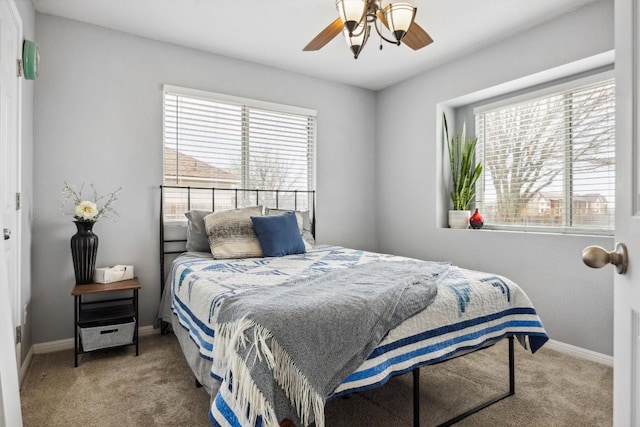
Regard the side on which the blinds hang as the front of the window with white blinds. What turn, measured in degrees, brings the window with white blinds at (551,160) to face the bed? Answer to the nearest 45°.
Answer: approximately 45° to its left

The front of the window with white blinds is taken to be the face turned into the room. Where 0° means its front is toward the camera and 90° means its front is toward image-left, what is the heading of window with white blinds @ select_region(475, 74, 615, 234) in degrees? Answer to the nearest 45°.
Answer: approximately 45°

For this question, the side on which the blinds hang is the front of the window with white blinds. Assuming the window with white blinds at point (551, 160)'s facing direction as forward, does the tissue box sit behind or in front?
in front

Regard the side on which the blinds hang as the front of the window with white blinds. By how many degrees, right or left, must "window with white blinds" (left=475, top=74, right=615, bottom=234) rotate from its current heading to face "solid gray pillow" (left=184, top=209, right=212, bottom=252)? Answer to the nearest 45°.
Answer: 0° — it already faces it

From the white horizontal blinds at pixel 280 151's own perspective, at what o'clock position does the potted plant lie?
The potted plant is roughly at 11 o'clock from the white horizontal blinds.

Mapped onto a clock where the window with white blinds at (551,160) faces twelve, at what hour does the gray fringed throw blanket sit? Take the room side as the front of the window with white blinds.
The gray fringed throw blanket is roughly at 11 o'clock from the window with white blinds.

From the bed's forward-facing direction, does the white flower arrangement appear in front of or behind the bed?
behind

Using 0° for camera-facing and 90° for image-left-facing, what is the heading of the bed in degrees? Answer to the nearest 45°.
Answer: approximately 315°

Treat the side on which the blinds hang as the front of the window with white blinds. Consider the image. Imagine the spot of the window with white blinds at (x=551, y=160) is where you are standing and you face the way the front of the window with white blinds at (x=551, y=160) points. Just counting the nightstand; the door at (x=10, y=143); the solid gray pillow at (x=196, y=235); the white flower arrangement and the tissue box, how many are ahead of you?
5

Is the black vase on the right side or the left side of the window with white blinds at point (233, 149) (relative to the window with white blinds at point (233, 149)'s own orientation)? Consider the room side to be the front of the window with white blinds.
on its right
